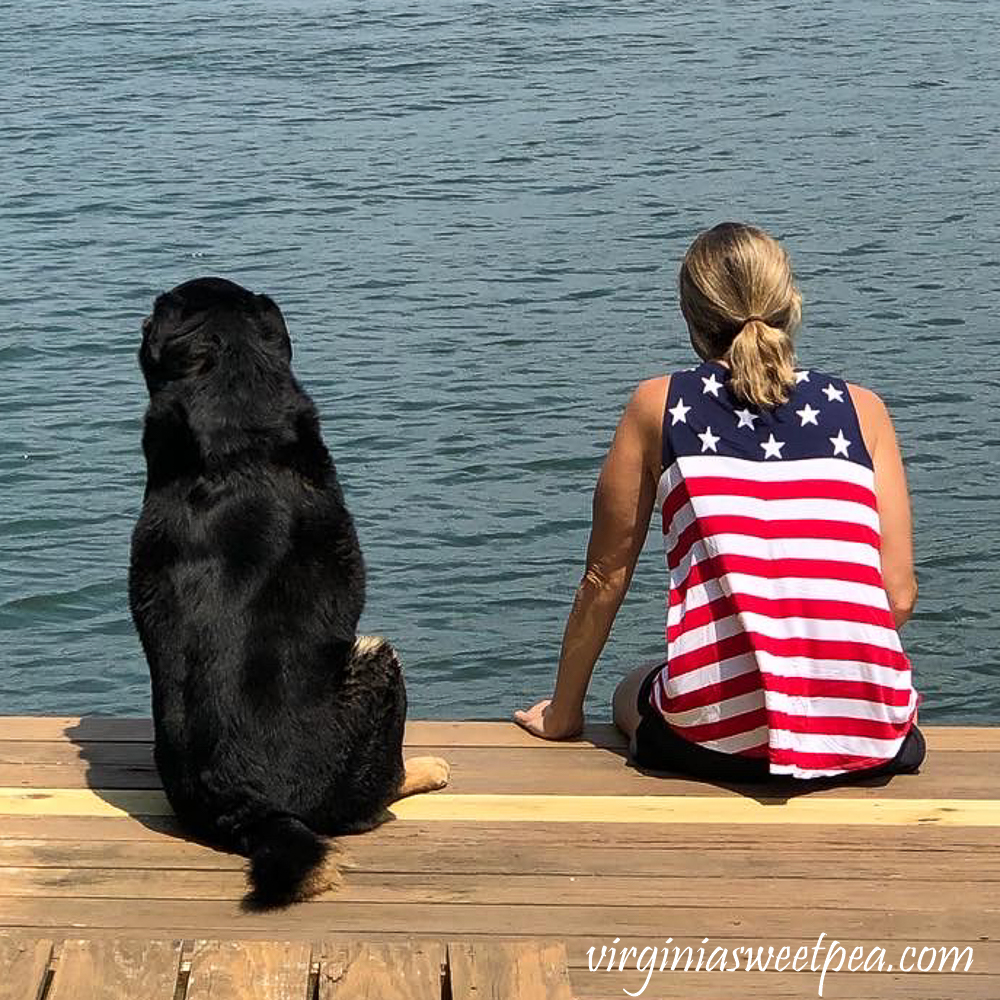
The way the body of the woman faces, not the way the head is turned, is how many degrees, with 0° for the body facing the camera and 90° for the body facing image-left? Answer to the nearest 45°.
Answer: approximately 180°

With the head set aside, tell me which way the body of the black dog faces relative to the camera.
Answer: away from the camera

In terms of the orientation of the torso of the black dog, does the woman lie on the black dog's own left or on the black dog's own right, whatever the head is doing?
on the black dog's own right

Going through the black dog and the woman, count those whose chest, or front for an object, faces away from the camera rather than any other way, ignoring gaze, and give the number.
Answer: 2

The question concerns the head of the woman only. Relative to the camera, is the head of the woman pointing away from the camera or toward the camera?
away from the camera

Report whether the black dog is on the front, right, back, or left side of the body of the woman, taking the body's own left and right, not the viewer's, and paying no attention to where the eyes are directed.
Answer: left

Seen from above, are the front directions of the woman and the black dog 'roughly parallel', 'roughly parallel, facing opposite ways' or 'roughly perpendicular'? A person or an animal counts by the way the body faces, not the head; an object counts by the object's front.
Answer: roughly parallel
